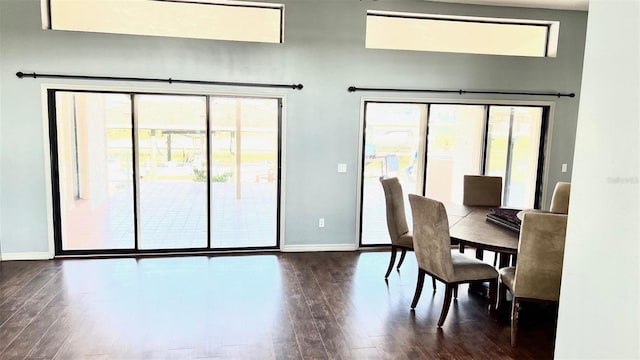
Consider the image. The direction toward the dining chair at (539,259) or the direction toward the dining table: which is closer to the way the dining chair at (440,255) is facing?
the dining table

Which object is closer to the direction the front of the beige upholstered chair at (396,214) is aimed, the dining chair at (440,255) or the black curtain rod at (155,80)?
the dining chair

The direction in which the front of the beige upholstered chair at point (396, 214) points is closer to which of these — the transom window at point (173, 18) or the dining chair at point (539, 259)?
the dining chair

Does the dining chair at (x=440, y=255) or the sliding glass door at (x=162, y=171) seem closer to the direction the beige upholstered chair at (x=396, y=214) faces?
the dining chair

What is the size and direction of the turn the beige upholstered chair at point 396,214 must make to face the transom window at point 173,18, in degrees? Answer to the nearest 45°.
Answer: approximately 135° to its right

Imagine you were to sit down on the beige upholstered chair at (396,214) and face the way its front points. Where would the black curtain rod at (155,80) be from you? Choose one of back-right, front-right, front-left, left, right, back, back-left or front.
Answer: back-right

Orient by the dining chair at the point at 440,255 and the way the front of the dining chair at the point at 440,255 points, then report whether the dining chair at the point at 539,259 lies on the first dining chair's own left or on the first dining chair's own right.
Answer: on the first dining chair's own right

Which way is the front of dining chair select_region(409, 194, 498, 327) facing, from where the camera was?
facing away from the viewer and to the right of the viewer

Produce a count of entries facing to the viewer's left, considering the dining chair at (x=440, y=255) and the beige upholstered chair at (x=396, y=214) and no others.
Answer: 0

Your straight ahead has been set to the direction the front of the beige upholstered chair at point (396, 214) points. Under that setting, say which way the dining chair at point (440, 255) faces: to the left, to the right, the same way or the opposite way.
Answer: to the left
